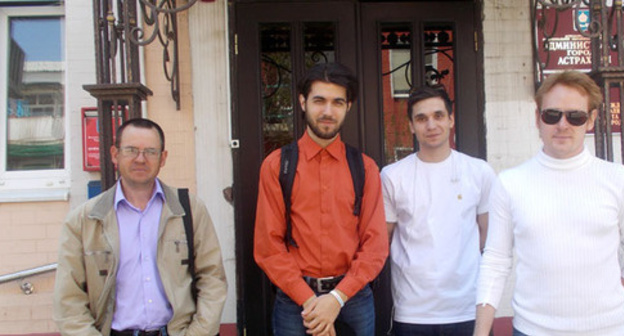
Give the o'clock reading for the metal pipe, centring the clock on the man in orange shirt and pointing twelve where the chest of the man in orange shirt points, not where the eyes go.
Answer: The metal pipe is roughly at 4 o'clock from the man in orange shirt.

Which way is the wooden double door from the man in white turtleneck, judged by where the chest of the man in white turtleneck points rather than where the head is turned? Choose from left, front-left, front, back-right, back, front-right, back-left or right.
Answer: back-right

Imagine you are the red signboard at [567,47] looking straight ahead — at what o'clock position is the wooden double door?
The wooden double door is roughly at 2 o'clock from the red signboard.

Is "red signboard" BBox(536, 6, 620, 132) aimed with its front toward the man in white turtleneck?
yes

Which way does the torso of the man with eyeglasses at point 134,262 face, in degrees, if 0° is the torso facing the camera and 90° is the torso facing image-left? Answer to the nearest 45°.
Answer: approximately 0°

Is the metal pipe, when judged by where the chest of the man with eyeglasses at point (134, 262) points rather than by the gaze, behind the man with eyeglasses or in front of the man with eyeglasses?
behind

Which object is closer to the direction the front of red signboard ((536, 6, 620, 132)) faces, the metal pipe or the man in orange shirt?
the man in orange shirt

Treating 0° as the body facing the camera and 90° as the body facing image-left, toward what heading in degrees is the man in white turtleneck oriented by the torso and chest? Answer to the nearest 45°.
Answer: approximately 0°

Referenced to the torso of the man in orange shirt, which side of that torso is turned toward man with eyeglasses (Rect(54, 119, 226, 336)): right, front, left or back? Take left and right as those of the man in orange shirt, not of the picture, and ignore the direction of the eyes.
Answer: right
